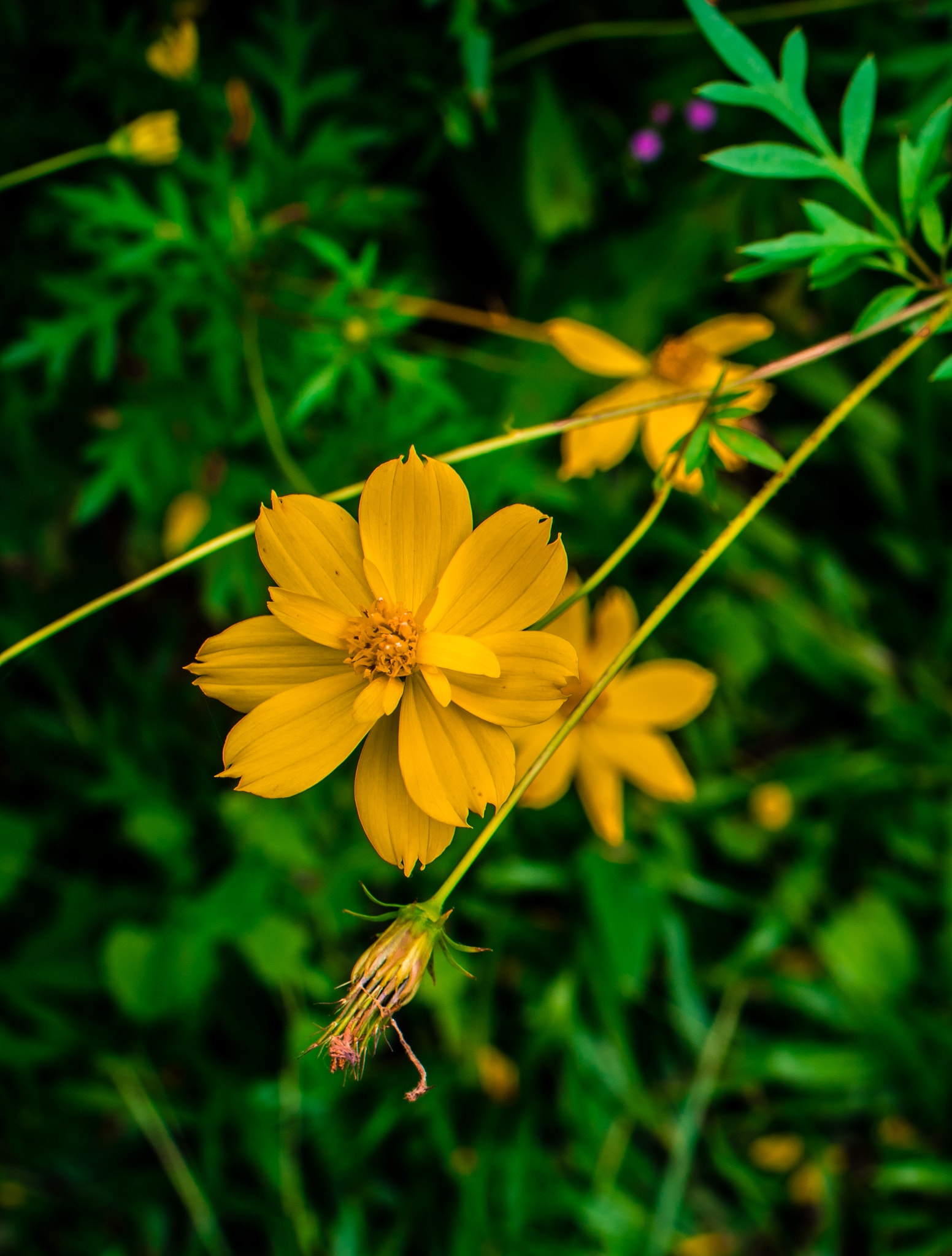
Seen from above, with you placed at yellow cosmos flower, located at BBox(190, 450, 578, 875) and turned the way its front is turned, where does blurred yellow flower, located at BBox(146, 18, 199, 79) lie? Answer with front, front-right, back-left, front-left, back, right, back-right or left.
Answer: back

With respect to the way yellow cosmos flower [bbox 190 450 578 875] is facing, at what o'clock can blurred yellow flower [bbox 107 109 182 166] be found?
The blurred yellow flower is roughly at 6 o'clock from the yellow cosmos flower.

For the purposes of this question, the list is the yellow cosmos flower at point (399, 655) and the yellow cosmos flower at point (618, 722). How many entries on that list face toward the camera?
2

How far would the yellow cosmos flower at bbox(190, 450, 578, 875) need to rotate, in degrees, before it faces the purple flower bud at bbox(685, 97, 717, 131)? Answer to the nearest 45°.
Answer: approximately 135° to its left

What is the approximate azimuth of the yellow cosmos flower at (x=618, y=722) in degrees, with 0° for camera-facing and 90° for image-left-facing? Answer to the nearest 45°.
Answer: approximately 0°

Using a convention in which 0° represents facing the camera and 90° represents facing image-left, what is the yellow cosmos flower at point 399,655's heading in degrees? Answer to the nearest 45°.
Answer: approximately 0°
